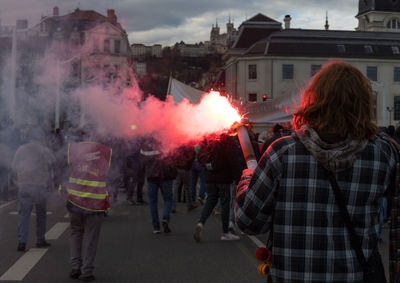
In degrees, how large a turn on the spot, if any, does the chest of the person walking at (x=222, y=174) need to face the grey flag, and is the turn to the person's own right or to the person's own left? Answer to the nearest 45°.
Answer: approximately 45° to the person's own left

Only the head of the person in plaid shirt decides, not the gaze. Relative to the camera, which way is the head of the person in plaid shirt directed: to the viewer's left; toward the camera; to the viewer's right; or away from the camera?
away from the camera

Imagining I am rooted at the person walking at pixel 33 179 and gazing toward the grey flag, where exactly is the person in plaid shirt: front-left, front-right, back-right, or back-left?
back-right

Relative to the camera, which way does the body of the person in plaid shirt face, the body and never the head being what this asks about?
away from the camera

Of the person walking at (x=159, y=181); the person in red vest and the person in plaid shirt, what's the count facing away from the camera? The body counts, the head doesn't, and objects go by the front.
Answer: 3

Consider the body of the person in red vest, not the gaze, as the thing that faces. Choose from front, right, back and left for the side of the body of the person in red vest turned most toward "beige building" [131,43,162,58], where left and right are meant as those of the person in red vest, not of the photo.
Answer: front

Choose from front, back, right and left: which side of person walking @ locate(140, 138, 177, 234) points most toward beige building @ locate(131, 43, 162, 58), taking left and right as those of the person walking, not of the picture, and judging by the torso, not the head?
front

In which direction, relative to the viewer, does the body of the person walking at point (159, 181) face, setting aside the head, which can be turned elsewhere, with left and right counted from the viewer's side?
facing away from the viewer

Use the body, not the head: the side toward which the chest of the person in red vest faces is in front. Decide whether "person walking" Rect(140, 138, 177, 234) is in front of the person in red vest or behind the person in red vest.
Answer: in front

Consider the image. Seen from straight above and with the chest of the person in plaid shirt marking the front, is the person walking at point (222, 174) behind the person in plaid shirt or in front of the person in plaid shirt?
in front

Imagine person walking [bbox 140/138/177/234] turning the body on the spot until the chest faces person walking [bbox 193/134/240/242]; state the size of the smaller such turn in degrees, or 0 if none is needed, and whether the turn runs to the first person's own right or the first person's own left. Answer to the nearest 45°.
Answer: approximately 135° to the first person's own right

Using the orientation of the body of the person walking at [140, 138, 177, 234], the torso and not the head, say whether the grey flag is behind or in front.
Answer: in front
